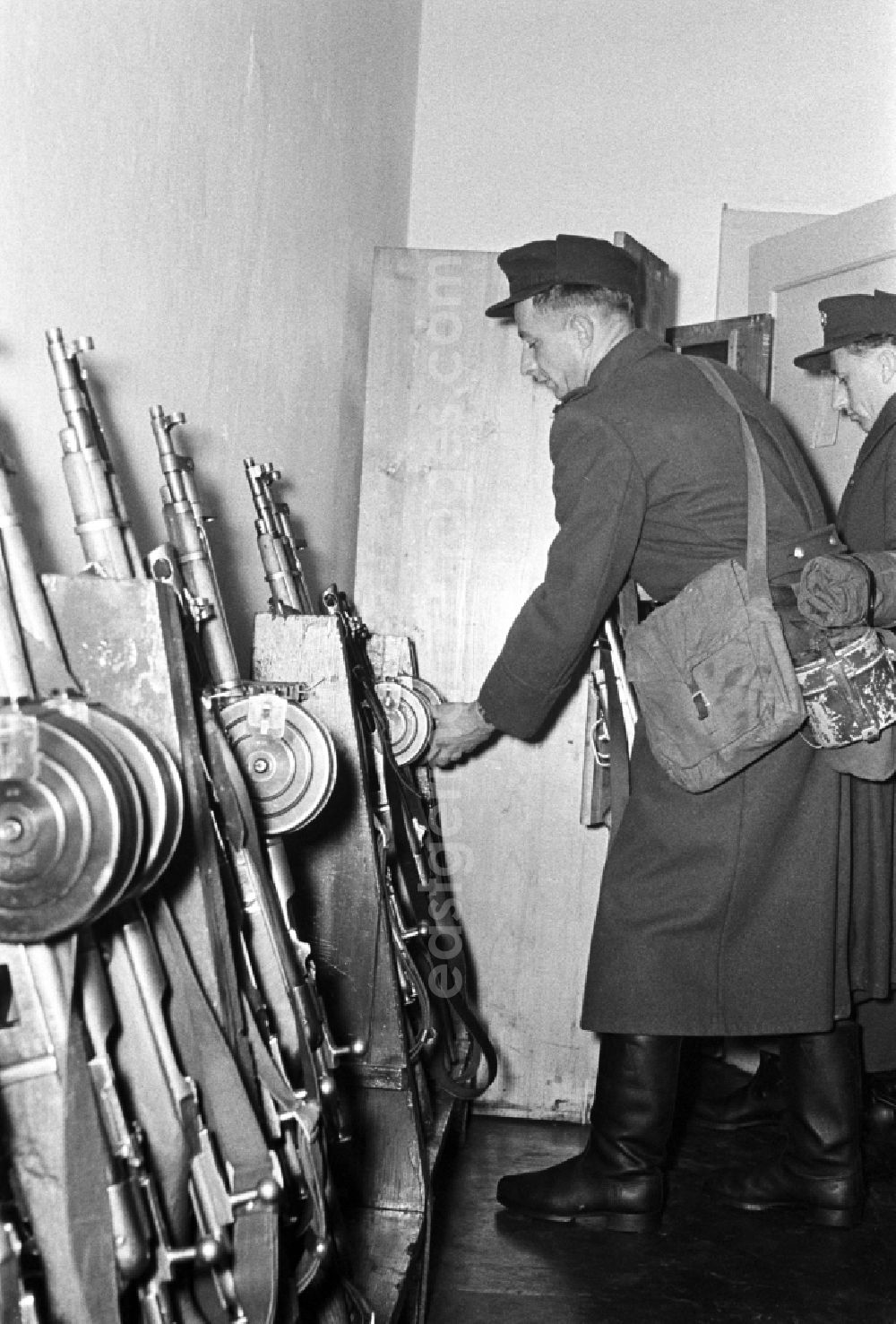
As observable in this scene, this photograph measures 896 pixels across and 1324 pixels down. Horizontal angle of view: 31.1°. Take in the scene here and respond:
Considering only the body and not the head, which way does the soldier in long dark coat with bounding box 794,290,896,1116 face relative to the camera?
to the viewer's left

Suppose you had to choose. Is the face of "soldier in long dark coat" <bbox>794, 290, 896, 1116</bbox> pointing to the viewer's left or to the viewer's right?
to the viewer's left

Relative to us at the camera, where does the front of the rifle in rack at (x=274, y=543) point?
facing to the left of the viewer

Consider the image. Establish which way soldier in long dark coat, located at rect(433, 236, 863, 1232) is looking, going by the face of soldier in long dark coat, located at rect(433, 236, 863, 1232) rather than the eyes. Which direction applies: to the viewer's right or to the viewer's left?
to the viewer's left

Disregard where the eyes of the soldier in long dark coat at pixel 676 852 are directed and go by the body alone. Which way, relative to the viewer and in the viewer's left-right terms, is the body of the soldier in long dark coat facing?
facing to the left of the viewer

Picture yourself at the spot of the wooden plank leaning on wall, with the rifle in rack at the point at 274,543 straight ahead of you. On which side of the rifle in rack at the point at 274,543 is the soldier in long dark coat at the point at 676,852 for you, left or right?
left
